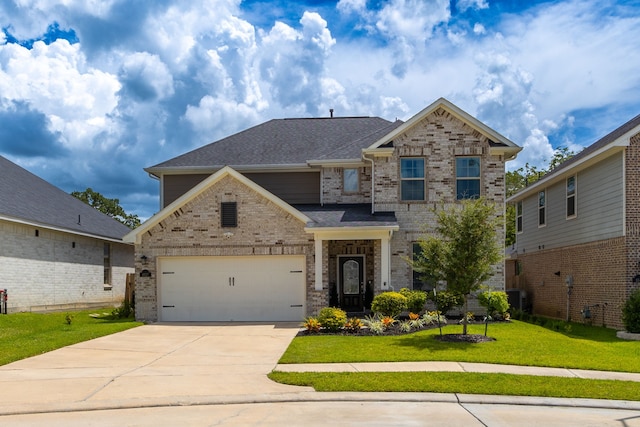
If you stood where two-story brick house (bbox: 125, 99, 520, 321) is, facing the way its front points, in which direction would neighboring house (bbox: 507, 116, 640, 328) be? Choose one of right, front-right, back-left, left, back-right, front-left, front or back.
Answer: left

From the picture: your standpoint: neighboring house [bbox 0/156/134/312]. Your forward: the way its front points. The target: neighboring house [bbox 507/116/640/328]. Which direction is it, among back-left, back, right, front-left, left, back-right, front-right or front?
left

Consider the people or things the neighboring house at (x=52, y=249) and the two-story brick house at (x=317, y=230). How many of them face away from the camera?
0

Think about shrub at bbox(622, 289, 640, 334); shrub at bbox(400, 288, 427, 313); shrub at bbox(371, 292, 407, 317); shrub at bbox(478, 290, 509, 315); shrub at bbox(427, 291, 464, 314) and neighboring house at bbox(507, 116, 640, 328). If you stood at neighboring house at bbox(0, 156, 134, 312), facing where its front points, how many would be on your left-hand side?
6

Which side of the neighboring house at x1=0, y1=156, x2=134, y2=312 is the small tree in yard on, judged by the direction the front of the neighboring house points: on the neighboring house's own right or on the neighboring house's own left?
on the neighboring house's own left

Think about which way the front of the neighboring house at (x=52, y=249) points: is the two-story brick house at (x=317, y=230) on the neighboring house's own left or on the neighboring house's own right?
on the neighboring house's own left

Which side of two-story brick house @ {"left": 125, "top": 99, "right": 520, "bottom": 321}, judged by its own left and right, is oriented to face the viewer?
front

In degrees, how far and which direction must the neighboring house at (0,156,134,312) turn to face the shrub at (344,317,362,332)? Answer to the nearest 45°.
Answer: approximately 90° to its left

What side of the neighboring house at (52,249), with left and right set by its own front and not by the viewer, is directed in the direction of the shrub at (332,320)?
left

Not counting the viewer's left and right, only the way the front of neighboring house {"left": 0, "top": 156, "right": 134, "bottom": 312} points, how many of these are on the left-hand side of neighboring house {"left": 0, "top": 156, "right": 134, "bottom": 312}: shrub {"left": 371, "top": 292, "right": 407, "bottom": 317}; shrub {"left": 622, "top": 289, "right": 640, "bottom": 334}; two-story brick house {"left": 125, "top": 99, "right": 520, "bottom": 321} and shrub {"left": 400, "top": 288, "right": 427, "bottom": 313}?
4

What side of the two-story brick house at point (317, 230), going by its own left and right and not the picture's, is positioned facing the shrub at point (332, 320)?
front

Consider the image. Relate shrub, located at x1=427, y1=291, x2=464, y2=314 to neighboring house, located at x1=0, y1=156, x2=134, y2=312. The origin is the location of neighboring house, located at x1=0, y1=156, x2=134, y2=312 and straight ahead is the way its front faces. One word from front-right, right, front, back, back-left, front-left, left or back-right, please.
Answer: left
